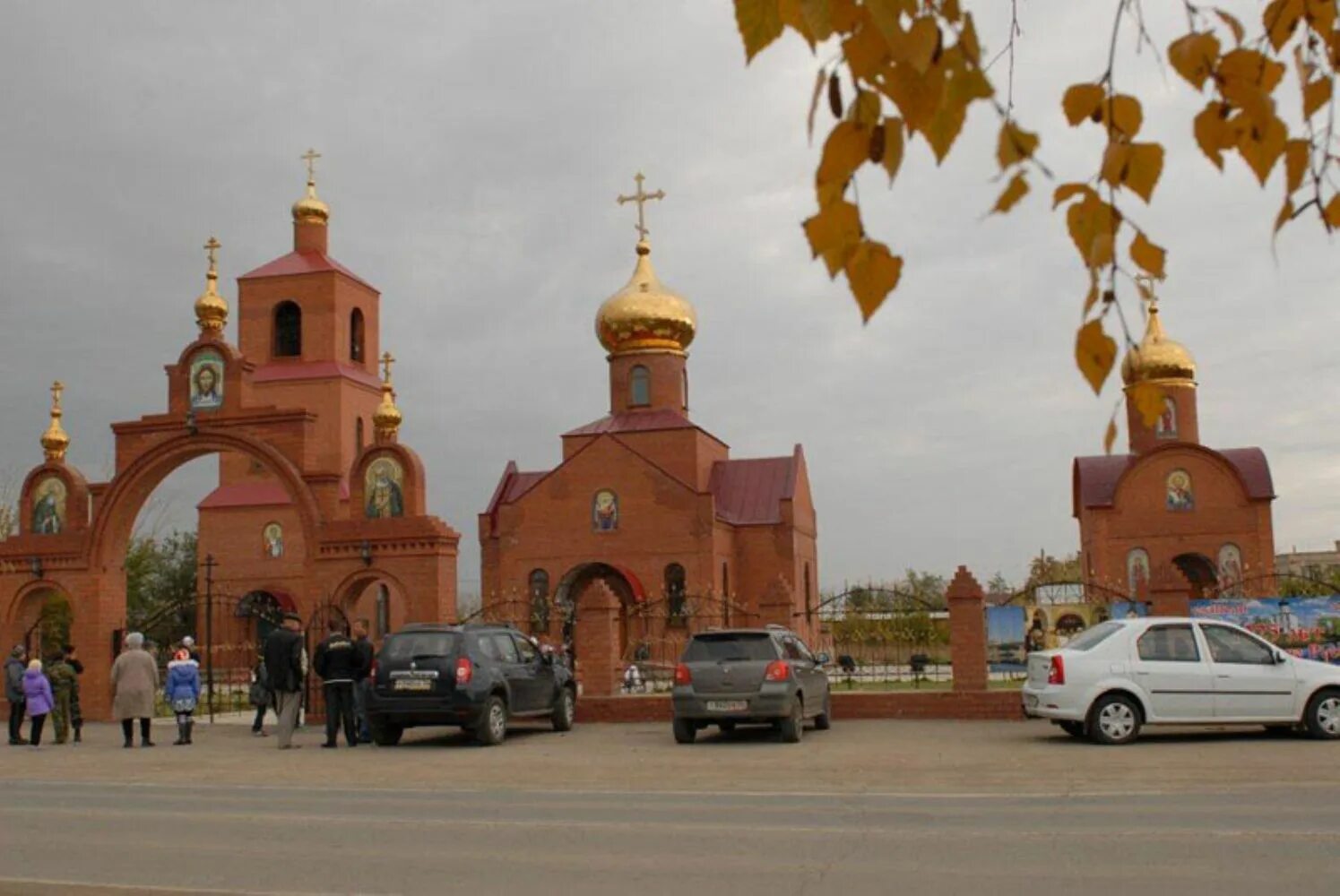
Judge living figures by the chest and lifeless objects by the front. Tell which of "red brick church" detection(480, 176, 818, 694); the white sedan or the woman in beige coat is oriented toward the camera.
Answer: the red brick church

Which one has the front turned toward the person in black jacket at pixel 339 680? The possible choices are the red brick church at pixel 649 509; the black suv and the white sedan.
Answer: the red brick church

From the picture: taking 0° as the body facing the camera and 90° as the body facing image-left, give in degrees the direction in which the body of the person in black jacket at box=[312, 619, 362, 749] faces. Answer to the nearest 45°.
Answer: approximately 180°

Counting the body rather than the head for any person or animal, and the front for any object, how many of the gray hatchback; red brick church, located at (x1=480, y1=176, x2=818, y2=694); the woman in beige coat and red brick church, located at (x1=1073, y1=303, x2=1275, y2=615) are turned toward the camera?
2

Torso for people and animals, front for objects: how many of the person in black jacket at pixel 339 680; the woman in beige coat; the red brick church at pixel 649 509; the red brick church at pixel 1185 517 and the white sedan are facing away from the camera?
2

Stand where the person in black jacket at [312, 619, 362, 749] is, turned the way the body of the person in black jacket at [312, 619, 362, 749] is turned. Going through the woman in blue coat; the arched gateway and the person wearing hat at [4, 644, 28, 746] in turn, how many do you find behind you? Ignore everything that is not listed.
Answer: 0

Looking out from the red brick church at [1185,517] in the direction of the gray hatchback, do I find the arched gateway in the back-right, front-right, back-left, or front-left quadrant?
front-right

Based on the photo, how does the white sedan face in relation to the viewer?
to the viewer's right

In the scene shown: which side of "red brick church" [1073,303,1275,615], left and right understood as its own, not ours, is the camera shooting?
front

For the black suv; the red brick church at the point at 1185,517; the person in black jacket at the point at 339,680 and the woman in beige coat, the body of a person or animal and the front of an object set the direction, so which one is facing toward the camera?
the red brick church

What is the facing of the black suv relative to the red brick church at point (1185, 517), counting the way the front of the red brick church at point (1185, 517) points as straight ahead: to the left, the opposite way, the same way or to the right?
the opposite way

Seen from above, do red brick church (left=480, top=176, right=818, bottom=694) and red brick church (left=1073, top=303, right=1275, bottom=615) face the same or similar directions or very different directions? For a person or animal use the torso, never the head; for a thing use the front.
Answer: same or similar directions

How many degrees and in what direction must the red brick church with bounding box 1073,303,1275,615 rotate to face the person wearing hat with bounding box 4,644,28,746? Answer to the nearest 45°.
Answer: approximately 45° to its right

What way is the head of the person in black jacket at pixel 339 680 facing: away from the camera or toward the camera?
away from the camera

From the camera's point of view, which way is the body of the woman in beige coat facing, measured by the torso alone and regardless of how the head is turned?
away from the camera

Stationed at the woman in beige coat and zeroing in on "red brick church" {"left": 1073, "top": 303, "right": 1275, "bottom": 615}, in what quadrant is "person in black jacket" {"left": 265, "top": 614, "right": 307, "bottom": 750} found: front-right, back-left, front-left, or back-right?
front-right

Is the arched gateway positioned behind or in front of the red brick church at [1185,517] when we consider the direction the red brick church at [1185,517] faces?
in front

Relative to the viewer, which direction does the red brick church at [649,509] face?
toward the camera

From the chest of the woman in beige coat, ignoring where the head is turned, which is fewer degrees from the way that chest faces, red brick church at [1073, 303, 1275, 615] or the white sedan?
the red brick church

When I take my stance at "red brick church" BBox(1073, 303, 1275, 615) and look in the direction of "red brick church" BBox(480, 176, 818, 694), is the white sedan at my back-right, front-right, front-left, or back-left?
front-left
